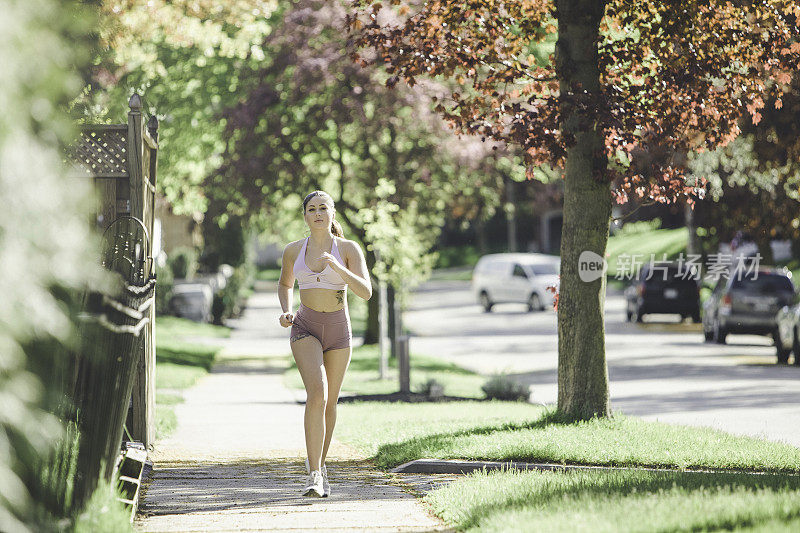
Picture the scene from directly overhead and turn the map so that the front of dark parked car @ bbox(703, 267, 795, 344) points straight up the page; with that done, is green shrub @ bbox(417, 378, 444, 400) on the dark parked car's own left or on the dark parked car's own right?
on the dark parked car's own left

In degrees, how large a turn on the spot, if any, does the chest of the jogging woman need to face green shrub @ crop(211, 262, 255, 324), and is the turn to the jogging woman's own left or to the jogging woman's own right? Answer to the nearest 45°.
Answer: approximately 180°

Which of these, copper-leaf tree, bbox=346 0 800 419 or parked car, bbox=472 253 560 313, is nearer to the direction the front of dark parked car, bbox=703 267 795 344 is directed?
the parked car

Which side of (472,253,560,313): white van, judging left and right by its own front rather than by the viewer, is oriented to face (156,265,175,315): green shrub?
right

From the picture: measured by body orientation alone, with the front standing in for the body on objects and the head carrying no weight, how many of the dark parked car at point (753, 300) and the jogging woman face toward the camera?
1

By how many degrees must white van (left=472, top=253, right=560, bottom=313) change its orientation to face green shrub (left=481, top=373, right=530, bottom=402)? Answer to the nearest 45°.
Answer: approximately 45° to its right

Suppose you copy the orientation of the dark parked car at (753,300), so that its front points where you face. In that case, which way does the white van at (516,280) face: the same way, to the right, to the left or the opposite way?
the opposite way

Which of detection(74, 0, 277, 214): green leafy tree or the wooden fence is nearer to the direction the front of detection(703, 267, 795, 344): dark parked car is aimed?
the green leafy tree

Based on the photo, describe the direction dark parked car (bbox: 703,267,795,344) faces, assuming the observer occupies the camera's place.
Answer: facing away from the viewer and to the left of the viewer

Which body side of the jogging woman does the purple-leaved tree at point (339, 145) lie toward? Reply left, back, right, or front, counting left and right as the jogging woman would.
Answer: back

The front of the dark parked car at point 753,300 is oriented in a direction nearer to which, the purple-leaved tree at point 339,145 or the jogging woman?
the purple-leaved tree

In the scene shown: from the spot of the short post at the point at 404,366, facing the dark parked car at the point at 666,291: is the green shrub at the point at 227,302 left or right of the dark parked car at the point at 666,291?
left
